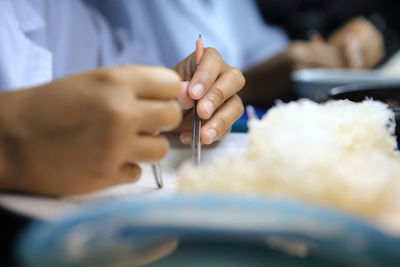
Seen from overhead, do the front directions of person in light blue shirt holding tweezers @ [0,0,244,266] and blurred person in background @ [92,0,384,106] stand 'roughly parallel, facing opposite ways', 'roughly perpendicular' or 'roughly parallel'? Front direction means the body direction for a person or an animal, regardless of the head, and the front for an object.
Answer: roughly parallel

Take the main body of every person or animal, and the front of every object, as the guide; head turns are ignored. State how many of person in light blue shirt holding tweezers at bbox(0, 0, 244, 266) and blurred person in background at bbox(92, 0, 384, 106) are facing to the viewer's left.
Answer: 0

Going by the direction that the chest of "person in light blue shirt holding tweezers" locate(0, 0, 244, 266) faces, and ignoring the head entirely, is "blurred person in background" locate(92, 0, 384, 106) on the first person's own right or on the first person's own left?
on the first person's own left

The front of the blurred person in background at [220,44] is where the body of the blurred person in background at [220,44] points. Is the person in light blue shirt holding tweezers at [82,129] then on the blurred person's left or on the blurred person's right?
on the blurred person's right

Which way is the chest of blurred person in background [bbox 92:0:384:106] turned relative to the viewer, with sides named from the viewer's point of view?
facing the viewer and to the right of the viewer
